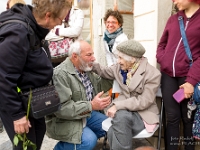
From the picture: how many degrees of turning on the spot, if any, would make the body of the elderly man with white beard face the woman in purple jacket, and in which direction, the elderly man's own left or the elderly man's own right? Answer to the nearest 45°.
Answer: approximately 45° to the elderly man's own left

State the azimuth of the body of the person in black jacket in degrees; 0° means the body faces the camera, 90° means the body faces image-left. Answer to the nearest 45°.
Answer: approximately 270°

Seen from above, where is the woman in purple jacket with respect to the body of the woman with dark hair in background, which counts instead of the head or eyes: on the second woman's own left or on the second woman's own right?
on the second woman's own left

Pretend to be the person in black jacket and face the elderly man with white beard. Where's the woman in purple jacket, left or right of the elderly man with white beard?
right

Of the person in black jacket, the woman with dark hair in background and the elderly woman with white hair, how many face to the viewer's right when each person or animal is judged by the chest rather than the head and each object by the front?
1

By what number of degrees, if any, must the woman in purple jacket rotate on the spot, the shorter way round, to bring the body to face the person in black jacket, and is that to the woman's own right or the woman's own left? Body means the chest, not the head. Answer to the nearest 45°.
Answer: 0° — they already face them

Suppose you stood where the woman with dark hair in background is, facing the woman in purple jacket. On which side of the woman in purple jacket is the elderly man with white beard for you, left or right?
right

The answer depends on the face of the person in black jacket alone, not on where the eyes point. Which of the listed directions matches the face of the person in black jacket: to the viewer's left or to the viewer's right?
to the viewer's right

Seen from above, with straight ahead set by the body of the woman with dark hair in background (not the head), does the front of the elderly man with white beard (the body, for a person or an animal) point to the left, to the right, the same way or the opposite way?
to the left

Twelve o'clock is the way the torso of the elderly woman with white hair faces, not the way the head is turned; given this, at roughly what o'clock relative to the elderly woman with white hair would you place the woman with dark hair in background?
The woman with dark hair in background is roughly at 4 o'clock from the elderly woman with white hair.
